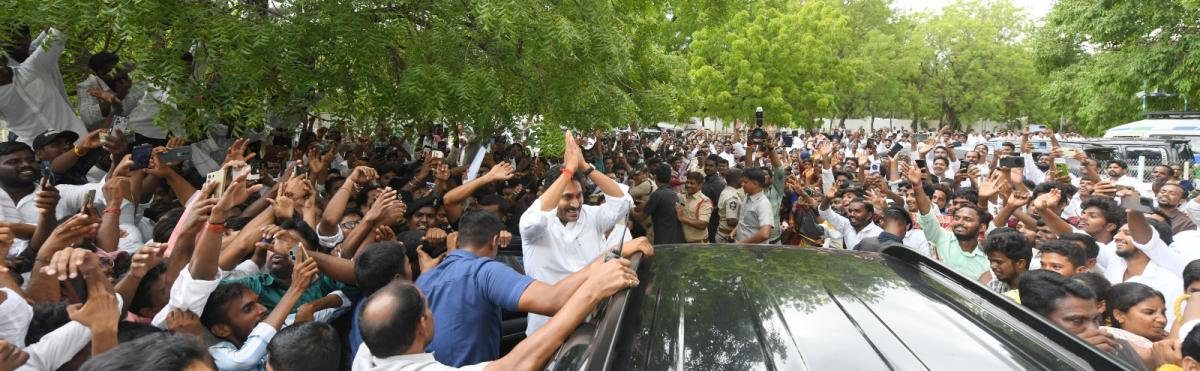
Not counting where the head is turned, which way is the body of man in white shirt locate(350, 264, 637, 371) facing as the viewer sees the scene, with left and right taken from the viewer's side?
facing away from the viewer and to the right of the viewer

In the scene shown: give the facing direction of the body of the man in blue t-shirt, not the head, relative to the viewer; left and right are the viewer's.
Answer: facing away from the viewer and to the right of the viewer

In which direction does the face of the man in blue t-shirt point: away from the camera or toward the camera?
away from the camera
